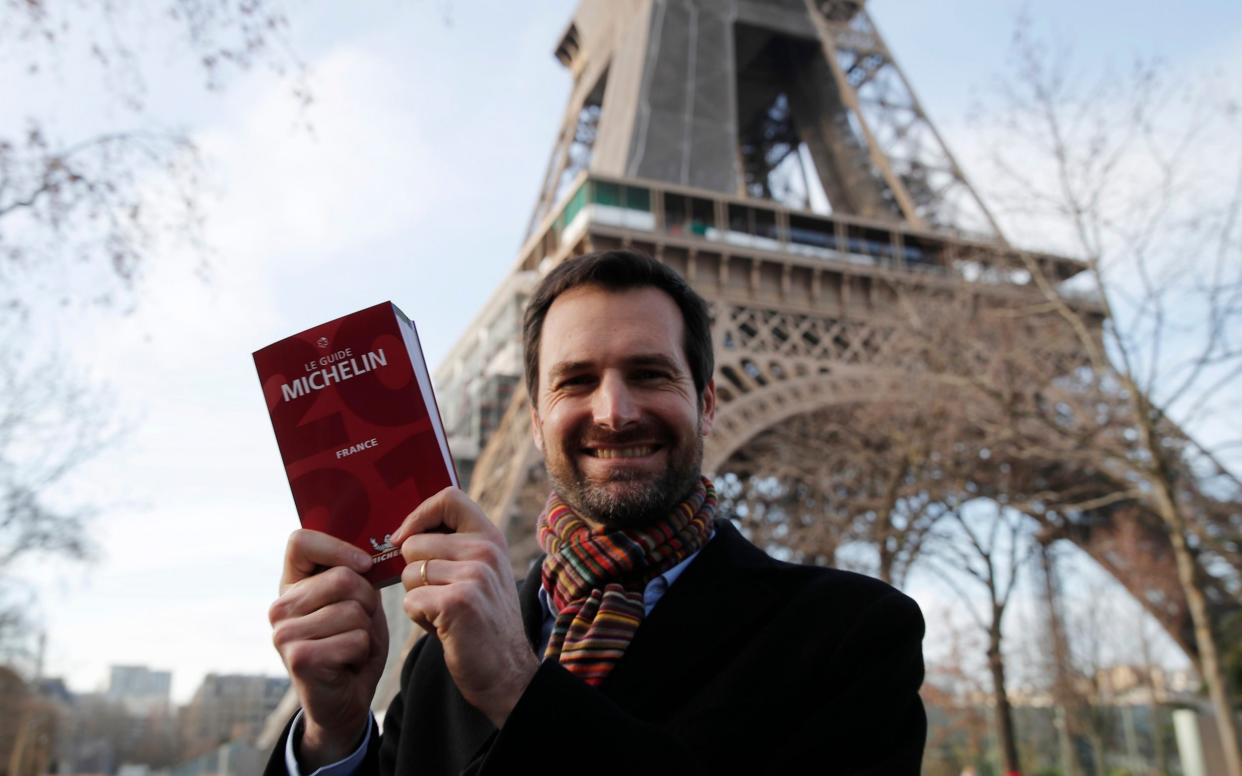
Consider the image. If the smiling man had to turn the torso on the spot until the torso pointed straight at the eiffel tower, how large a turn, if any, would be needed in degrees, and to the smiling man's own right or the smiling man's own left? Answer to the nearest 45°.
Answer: approximately 135° to the smiling man's own right

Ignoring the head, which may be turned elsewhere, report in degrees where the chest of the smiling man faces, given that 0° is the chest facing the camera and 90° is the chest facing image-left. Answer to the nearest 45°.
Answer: approximately 45°
